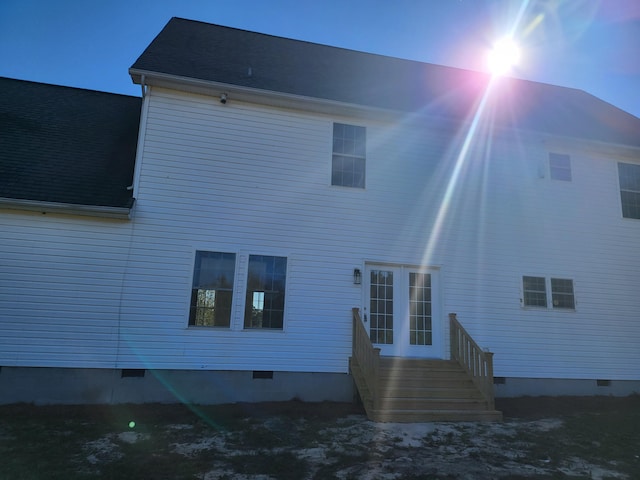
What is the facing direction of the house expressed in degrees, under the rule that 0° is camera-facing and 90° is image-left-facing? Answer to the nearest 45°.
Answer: approximately 0°
